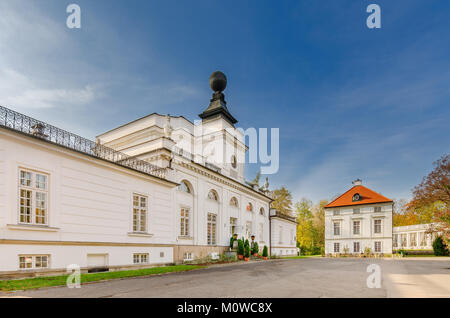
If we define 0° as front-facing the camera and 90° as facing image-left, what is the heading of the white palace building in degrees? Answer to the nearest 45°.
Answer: approximately 315°

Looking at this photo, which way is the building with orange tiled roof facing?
toward the camera

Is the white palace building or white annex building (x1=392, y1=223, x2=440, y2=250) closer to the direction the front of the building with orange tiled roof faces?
the white palace building

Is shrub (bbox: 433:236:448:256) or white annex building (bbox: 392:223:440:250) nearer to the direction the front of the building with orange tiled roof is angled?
the shrub

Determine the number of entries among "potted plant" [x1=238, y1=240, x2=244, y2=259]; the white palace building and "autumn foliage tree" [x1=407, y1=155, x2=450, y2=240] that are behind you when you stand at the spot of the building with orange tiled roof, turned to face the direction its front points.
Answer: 0

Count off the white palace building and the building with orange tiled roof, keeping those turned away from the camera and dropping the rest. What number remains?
0

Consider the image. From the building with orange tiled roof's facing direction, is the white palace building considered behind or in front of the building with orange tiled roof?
in front
